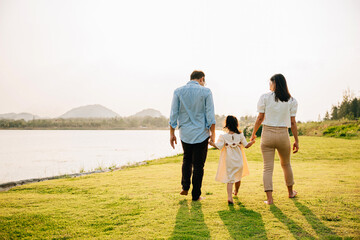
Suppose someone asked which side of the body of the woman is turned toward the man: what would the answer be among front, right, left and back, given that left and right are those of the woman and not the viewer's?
left

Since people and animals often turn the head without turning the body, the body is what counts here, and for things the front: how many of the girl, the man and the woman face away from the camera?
3

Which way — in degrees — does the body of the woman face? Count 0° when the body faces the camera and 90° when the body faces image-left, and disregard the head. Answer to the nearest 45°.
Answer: approximately 180°

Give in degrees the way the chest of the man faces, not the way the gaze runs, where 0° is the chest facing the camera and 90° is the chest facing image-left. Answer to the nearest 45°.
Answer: approximately 180°

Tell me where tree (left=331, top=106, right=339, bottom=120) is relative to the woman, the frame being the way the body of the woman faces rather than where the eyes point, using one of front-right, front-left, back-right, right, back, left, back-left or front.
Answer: front

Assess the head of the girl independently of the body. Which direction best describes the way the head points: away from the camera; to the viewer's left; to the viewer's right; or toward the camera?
away from the camera

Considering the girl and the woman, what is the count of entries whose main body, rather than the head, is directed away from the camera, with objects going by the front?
2

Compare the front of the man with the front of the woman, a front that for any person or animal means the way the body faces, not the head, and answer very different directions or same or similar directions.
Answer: same or similar directions

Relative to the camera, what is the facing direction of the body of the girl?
away from the camera
